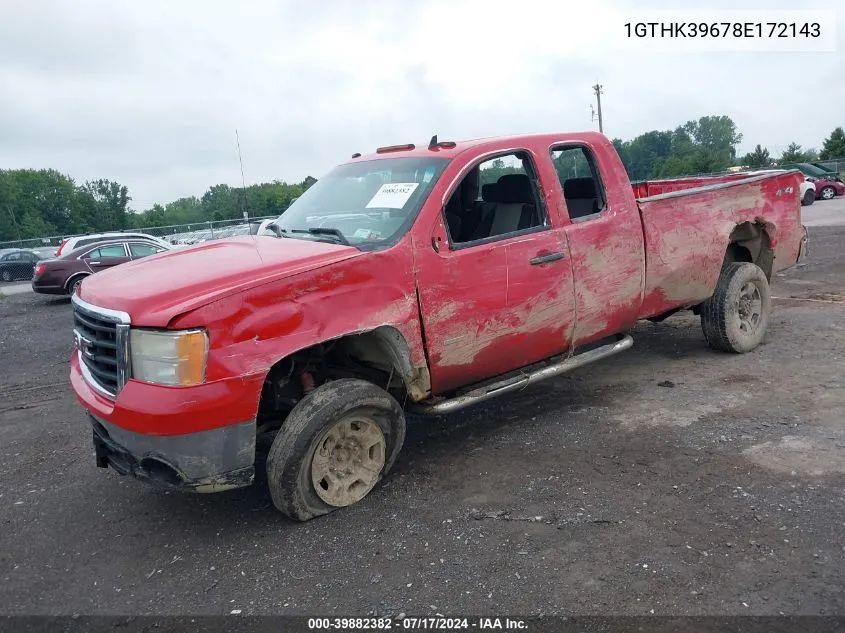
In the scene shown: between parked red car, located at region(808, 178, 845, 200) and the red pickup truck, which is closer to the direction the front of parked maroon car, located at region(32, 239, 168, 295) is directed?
the parked red car

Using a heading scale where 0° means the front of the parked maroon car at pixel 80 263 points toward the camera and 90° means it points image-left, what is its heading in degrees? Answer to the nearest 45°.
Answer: approximately 270°

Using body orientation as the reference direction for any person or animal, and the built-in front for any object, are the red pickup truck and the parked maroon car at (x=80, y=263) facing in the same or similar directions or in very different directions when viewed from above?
very different directions

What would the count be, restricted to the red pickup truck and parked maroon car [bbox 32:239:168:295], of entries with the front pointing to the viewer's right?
1

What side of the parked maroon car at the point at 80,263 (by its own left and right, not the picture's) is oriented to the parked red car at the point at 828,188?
front

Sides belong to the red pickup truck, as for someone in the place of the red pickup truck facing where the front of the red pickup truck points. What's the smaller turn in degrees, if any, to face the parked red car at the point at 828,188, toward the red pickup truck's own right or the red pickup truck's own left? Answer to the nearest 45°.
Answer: approximately 180°

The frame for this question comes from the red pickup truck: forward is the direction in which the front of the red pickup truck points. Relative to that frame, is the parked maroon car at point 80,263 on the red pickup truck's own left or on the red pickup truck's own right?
on the red pickup truck's own right

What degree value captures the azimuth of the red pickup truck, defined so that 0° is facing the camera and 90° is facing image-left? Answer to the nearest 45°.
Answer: approximately 45°

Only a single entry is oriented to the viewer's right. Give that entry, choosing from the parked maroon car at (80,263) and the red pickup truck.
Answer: the parked maroon car
